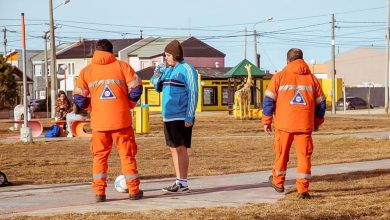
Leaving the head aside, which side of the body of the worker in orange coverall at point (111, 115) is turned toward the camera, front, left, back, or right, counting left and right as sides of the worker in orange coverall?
back

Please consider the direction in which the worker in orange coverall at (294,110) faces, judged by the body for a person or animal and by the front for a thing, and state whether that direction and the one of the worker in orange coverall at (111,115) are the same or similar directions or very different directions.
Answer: same or similar directions

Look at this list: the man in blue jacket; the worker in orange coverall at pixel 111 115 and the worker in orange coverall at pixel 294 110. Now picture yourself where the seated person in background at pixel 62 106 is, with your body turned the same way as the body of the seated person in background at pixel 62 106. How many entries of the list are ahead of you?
3

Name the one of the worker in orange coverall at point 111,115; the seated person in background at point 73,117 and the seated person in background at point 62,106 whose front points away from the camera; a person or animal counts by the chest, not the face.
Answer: the worker in orange coverall

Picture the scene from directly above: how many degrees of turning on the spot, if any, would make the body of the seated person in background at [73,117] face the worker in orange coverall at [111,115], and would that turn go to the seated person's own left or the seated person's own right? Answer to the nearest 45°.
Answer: approximately 90° to the seated person's own left

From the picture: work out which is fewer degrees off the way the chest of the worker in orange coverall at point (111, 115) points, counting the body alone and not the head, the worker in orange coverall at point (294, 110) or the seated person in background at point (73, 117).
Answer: the seated person in background

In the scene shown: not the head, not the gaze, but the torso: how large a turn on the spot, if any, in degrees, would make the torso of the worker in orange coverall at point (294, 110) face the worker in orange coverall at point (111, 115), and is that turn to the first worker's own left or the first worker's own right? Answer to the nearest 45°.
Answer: approximately 90° to the first worker's own left

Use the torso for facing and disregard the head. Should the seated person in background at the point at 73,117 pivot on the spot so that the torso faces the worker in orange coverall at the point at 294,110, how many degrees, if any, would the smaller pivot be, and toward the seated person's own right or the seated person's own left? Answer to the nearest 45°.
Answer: approximately 90° to the seated person's own left

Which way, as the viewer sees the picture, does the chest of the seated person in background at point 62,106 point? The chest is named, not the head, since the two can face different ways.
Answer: toward the camera

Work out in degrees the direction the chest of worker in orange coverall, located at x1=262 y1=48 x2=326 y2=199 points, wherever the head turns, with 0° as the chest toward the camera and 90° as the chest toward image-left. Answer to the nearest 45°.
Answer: approximately 180°

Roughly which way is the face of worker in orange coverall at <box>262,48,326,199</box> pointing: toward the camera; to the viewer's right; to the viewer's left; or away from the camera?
away from the camera
